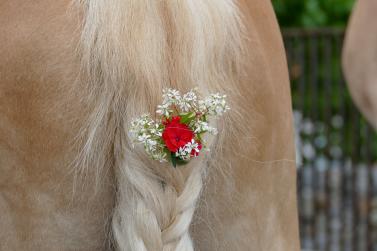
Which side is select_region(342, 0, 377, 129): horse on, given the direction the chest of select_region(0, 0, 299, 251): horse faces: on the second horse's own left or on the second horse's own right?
on the second horse's own right

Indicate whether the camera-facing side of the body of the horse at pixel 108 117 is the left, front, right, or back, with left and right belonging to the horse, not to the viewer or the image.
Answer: back

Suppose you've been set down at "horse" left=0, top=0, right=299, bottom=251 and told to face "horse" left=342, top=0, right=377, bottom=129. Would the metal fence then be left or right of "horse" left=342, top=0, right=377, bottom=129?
left

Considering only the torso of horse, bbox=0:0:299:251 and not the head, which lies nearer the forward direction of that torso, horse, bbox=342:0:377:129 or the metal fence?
the metal fence
